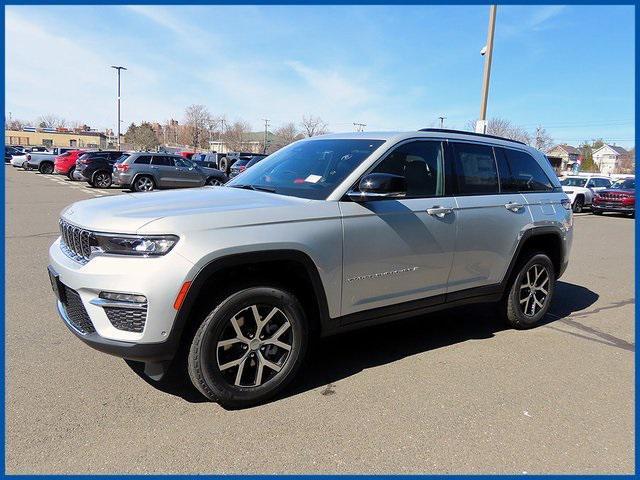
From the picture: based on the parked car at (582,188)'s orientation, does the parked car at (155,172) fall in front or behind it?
in front

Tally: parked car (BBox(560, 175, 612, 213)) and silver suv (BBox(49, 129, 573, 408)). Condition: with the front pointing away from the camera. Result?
0

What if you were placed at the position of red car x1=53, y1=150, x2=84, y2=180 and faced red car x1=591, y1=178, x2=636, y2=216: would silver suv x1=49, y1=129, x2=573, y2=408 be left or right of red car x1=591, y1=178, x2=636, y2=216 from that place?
right

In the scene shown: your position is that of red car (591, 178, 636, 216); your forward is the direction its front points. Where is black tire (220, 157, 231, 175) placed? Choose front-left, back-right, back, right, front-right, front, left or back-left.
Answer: front-right

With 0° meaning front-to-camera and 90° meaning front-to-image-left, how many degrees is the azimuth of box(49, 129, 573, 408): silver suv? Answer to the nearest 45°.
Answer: approximately 45°

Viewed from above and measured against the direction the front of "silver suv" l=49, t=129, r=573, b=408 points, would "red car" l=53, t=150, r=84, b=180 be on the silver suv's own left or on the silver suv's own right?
on the silver suv's own right

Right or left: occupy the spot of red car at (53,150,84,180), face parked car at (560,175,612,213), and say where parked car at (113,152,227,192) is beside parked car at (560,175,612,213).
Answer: right

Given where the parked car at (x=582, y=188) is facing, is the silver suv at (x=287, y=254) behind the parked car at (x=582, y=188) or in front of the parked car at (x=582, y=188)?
in front

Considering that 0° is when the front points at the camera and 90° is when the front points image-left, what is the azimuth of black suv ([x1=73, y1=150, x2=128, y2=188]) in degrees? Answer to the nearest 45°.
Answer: approximately 225°

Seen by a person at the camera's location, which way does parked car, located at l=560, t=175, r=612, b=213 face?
facing the viewer and to the left of the viewer

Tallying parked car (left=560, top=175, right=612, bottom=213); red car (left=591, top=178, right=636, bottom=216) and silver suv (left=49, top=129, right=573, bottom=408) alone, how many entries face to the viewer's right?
0

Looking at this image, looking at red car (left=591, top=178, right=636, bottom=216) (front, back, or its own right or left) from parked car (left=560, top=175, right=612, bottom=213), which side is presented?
right
